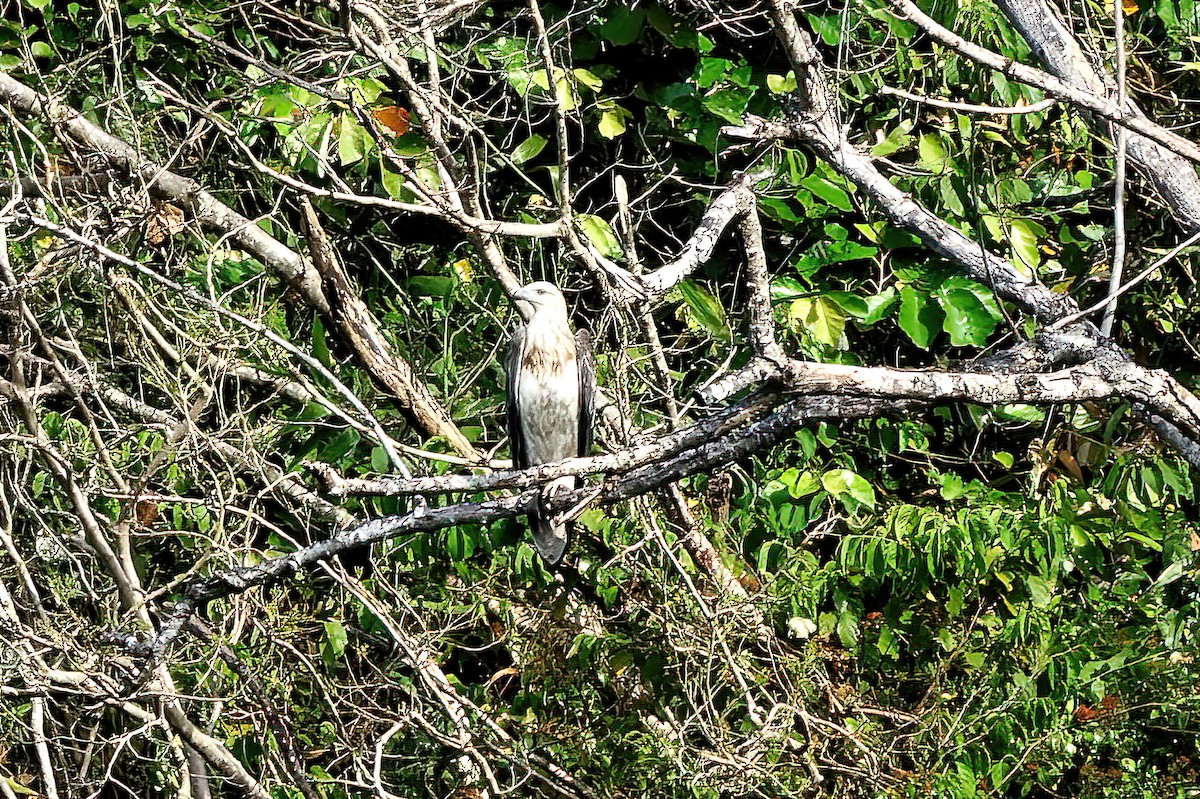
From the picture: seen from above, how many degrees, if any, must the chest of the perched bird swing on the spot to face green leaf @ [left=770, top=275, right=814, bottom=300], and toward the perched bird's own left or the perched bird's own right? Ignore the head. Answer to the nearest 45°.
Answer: approximately 90° to the perched bird's own left

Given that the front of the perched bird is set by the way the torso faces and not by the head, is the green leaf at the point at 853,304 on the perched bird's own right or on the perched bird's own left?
on the perched bird's own left
